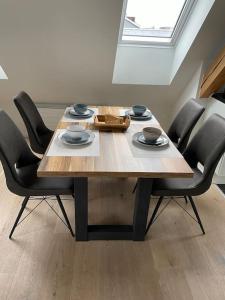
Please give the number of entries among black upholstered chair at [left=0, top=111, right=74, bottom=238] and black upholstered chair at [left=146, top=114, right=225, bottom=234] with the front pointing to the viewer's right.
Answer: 1

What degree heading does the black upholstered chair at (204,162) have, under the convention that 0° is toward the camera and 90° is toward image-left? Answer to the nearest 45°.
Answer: approximately 90°

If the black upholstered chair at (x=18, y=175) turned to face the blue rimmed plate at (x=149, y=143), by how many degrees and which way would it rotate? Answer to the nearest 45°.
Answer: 0° — it already faces it

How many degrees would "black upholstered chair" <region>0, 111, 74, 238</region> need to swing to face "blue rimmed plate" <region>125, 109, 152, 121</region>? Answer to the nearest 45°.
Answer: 0° — it already faces it

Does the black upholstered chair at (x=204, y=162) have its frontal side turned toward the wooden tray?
yes

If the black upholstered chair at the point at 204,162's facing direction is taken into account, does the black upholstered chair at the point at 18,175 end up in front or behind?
in front

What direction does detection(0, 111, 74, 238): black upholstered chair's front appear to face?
to the viewer's right

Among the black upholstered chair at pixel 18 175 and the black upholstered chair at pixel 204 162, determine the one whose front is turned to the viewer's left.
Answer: the black upholstered chair at pixel 204 162

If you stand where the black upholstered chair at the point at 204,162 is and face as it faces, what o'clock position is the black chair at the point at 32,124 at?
The black chair is roughly at 12 o'clock from the black upholstered chair.

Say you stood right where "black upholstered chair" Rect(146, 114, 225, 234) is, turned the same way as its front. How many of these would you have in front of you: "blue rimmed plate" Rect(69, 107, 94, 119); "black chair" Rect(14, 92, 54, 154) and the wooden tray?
3
